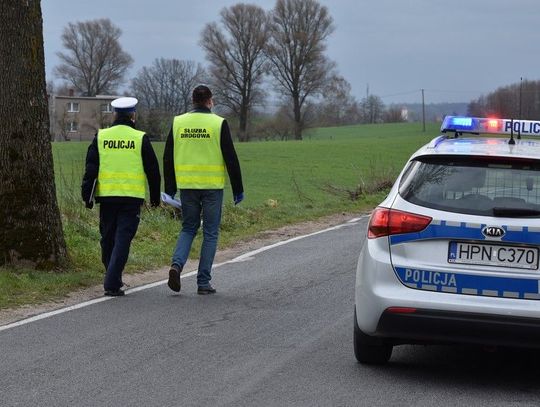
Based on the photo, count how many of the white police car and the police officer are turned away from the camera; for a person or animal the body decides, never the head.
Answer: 2

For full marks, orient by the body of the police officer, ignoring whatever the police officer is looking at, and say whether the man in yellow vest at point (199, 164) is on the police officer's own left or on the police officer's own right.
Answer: on the police officer's own right

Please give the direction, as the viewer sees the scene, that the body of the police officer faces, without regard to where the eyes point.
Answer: away from the camera

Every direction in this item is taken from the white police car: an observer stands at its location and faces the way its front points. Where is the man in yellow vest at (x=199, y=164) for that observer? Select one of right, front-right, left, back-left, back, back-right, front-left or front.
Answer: front-left

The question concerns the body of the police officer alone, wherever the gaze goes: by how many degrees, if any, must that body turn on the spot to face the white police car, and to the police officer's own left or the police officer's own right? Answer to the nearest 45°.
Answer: approximately 135° to the police officer's own right

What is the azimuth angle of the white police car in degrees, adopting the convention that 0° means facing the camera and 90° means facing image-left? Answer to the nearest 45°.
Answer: approximately 180°
